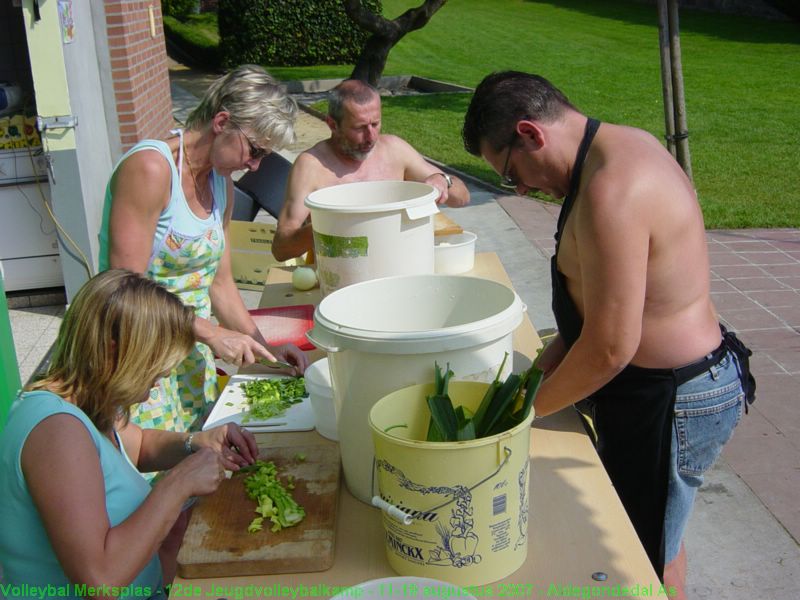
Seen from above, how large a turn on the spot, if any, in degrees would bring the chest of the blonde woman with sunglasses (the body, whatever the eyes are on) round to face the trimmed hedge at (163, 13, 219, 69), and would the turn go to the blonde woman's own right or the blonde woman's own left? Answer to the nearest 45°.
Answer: approximately 135° to the blonde woman's own left

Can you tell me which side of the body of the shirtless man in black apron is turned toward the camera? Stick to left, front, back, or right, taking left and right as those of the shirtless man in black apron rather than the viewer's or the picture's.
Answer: left

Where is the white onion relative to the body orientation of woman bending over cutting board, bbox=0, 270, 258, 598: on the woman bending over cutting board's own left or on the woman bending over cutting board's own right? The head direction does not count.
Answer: on the woman bending over cutting board's own left

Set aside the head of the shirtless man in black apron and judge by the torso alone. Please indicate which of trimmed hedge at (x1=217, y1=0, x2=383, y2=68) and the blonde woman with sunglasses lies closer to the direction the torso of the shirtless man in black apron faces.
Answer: the blonde woman with sunglasses

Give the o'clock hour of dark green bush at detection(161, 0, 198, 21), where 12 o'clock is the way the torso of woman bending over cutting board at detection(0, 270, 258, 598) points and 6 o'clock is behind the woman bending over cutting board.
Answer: The dark green bush is roughly at 9 o'clock from the woman bending over cutting board.

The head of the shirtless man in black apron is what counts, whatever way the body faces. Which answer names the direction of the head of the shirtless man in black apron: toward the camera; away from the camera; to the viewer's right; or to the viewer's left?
to the viewer's left

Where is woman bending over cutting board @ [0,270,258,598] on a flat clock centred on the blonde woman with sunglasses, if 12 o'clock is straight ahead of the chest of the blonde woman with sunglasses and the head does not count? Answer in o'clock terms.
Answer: The woman bending over cutting board is roughly at 2 o'clock from the blonde woman with sunglasses.

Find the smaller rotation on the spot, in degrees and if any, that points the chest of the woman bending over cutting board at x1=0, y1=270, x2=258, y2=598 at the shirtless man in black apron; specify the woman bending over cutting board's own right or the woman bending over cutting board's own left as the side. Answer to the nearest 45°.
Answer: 0° — they already face them

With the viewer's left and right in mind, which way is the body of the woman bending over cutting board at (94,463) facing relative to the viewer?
facing to the right of the viewer

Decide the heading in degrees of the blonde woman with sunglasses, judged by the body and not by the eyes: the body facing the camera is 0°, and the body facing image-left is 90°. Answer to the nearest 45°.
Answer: approximately 315°
